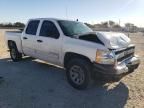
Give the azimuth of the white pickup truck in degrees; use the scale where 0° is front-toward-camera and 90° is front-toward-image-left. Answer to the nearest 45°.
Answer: approximately 315°
